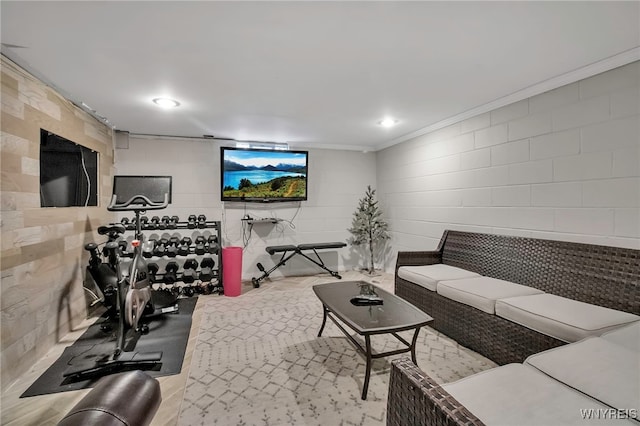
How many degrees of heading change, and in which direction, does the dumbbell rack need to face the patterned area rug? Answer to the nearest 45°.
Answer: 0° — it already faces it

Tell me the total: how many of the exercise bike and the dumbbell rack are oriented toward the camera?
1

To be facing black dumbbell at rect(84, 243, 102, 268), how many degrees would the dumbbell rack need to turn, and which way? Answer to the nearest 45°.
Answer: approximately 45° to its right
